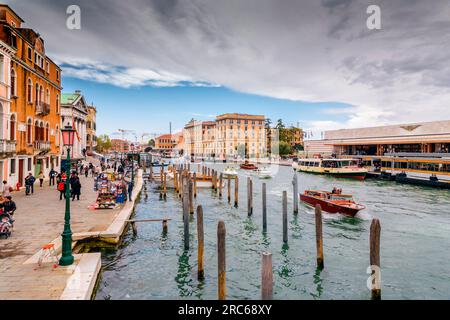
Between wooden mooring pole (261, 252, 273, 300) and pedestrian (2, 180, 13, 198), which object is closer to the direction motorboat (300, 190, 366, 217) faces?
the wooden mooring pole

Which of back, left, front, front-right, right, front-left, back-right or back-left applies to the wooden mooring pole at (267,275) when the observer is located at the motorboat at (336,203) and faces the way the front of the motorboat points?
front-right

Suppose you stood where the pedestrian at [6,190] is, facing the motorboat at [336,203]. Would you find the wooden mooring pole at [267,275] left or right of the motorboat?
right

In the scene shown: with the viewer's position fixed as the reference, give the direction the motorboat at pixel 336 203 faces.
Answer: facing the viewer and to the right of the viewer

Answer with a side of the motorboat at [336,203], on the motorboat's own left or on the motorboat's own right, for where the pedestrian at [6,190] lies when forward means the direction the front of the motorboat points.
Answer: on the motorboat's own right

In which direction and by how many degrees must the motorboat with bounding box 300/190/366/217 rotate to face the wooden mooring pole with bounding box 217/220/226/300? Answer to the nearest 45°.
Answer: approximately 45° to its right

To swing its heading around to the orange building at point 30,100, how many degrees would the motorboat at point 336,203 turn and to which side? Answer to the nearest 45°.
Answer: approximately 135° to its right
